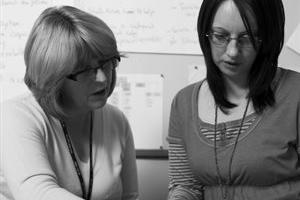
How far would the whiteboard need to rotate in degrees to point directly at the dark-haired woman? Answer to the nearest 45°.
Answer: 0° — it already faces them

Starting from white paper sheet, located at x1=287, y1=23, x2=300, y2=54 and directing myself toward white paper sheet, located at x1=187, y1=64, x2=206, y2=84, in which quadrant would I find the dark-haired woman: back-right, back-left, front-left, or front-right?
front-left

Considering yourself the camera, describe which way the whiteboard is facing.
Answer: facing the viewer

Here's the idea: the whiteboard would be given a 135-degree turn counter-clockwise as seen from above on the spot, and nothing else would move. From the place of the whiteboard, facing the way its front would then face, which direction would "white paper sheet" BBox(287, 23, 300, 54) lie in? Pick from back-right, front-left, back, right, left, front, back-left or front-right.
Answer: front-right
